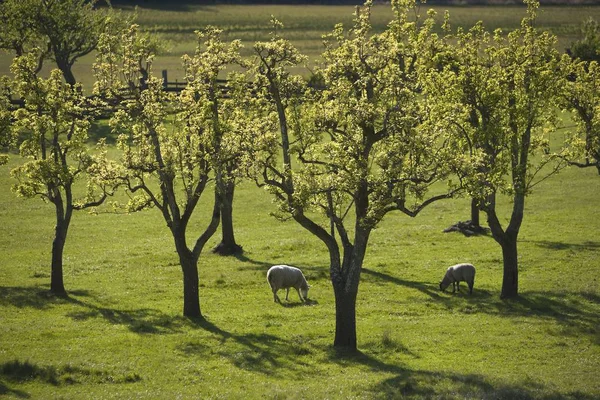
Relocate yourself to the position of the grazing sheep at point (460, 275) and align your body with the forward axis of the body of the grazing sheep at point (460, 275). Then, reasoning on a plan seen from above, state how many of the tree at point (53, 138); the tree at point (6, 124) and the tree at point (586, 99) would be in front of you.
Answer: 2

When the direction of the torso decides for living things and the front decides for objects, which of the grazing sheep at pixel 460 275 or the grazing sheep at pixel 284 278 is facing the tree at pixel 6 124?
the grazing sheep at pixel 460 275

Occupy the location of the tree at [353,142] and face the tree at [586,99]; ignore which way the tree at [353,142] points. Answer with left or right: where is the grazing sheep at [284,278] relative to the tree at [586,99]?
left

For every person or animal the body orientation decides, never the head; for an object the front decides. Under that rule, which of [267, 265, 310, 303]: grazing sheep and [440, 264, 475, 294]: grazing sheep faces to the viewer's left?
[440, 264, 475, 294]: grazing sheep

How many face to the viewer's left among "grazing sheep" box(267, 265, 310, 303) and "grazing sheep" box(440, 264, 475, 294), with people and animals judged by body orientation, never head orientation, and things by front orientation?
1

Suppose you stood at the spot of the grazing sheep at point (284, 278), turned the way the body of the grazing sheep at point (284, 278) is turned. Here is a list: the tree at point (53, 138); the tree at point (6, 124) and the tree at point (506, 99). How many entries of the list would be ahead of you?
1

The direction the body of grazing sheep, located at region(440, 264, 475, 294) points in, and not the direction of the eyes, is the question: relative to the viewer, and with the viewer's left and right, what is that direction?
facing to the left of the viewer

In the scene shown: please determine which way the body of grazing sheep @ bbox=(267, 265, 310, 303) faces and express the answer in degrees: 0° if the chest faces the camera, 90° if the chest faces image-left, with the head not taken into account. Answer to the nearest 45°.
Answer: approximately 270°

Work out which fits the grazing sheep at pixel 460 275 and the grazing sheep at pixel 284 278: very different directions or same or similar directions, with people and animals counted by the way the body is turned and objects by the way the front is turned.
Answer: very different directions

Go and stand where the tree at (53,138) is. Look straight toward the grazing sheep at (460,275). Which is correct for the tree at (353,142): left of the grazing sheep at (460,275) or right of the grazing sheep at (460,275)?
right

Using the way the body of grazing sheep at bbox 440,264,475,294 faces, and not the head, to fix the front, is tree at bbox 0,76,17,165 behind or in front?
in front

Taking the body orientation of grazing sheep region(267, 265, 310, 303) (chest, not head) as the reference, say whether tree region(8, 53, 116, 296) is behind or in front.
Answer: behind
